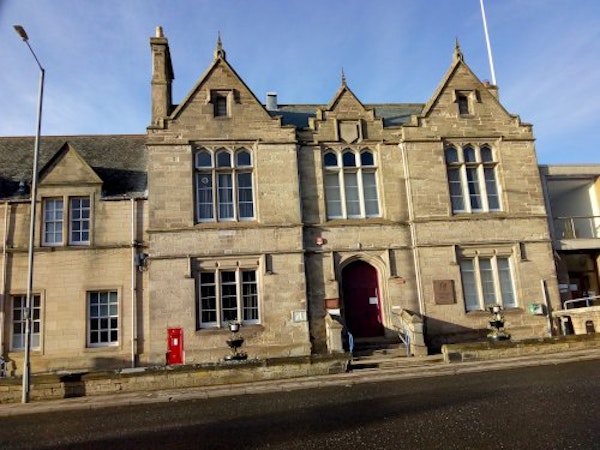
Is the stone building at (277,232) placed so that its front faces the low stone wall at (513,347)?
no

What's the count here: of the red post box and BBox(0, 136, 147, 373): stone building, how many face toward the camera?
2

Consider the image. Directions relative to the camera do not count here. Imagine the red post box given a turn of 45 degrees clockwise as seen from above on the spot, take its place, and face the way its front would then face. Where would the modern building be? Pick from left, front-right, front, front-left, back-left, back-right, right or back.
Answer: back-left

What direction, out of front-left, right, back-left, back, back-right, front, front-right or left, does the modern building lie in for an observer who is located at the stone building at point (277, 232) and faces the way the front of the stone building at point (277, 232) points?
left

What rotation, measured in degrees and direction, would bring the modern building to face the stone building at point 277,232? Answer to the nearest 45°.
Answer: approximately 45° to its right

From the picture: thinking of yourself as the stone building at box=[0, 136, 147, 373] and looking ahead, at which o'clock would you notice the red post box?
The red post box is roughly at 10 o'clock from the stone building.

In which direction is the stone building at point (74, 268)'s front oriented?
toward the camera

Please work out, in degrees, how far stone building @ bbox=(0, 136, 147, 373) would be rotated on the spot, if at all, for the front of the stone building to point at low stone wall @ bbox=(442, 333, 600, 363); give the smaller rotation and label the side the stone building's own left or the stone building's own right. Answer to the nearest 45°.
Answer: approximately 45° to the stone building's own left

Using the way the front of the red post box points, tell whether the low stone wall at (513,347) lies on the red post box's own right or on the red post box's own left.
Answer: on the red post box's own left

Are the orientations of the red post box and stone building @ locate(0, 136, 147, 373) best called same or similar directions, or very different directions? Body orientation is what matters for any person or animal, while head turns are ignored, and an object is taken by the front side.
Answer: same or similar directions

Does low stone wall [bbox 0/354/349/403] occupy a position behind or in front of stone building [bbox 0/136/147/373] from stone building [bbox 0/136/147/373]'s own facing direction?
in front

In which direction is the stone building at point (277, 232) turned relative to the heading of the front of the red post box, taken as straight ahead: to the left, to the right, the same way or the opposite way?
the same way

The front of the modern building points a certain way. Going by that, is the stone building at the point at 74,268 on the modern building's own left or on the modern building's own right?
on the modern building's own right

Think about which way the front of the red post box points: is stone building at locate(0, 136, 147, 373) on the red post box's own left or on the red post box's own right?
on the red post box's own right

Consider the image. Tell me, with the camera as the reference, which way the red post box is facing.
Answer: facing the viewer
